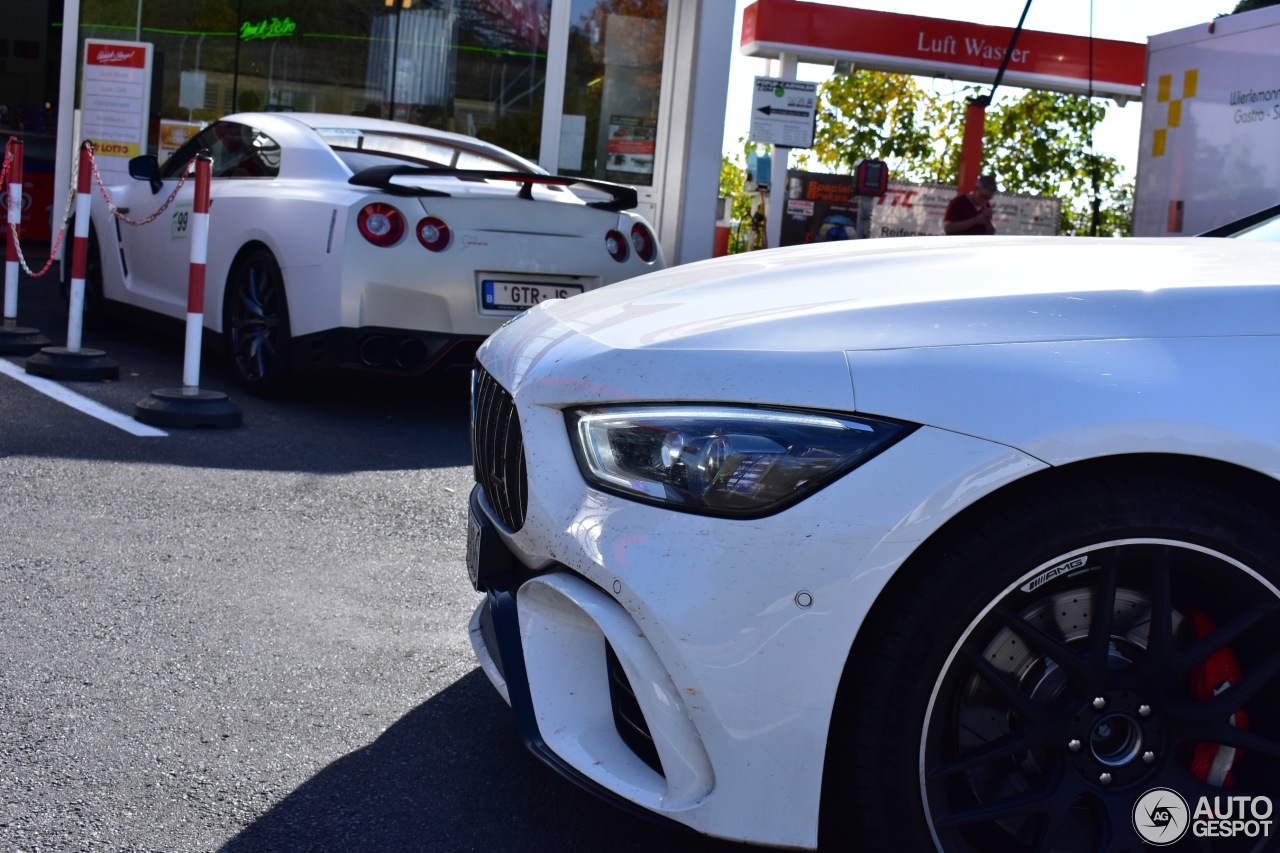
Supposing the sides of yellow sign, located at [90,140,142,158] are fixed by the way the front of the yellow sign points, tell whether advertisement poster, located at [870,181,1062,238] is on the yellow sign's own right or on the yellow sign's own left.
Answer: on the yellow sign's own left

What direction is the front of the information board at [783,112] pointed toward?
toward the camera

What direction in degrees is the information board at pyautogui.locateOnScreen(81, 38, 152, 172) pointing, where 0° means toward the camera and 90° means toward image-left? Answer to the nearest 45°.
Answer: approximately 0°

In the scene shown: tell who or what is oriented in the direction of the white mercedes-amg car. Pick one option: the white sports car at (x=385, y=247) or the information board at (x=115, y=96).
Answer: the information board

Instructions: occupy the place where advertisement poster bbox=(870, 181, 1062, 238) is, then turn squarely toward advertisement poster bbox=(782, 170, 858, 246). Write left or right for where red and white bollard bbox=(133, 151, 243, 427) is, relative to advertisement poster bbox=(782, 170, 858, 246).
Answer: left

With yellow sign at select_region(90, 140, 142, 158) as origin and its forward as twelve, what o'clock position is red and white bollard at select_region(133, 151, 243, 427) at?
The red and white bollard is roughly at 12 o'clock from the yellow sign.

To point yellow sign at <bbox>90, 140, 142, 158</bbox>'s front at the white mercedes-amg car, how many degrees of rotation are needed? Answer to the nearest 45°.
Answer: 0° — it already faces it

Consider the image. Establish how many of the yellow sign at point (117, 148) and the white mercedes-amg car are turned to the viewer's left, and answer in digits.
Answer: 1

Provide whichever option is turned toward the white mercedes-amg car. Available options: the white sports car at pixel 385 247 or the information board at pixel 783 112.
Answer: the information board

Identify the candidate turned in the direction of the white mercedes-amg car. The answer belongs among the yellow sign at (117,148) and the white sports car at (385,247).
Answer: the yellow sign

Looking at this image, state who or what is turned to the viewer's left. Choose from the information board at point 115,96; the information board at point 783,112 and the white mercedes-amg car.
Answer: the white mercedes-amg car

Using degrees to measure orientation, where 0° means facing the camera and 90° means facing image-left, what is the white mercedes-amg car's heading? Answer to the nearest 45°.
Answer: approximately 90°
